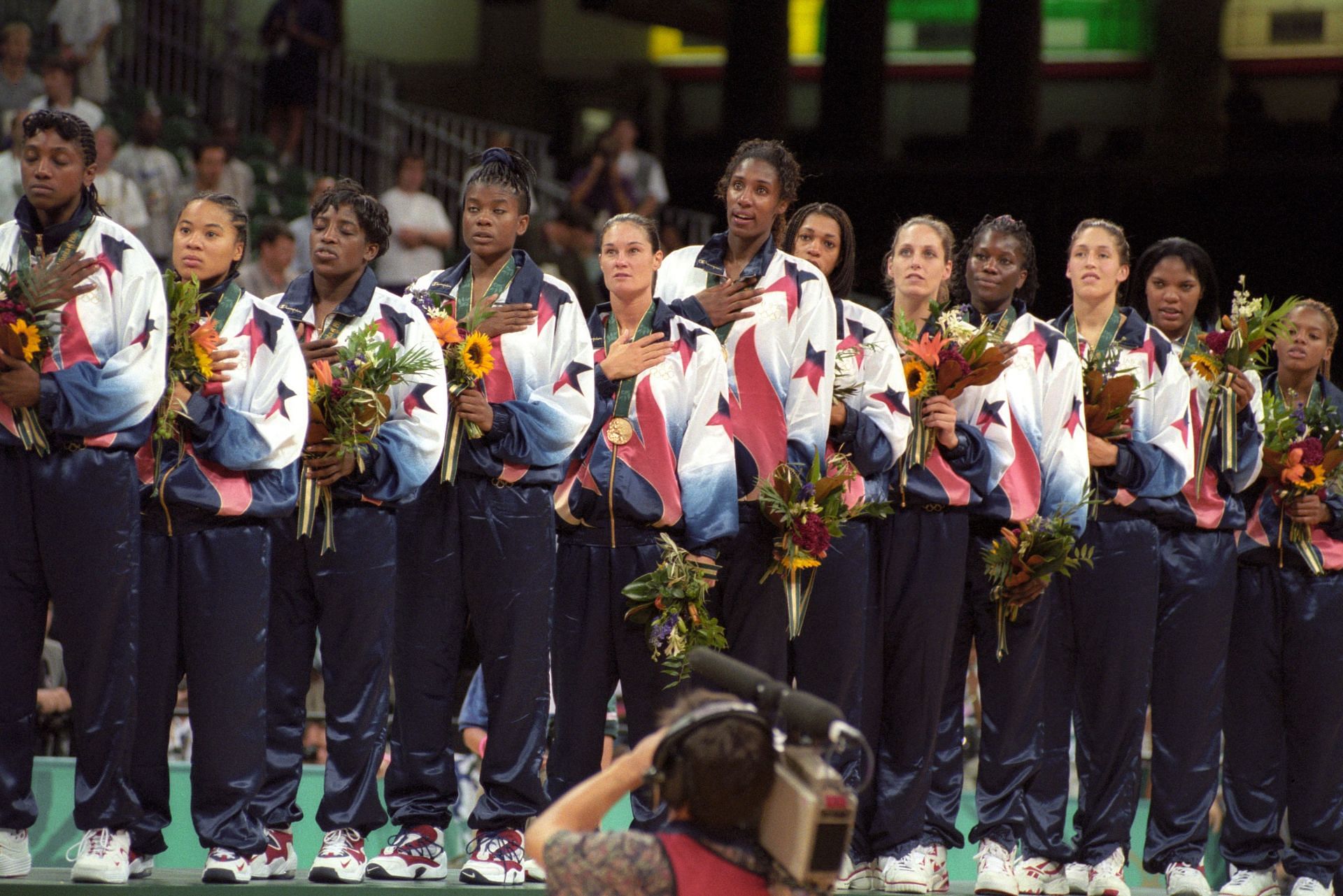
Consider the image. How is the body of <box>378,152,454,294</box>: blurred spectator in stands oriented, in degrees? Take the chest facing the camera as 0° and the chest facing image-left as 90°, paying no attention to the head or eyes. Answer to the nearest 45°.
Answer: approximately 0°

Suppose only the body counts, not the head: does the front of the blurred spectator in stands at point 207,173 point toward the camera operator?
yes

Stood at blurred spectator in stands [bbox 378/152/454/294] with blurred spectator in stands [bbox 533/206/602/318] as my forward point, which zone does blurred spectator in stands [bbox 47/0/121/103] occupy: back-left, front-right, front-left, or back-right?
back-left

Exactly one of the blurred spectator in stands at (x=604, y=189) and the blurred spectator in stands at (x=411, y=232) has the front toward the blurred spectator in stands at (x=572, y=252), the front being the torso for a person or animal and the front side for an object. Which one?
the blurred spectator in stands at (x=604, y=189)

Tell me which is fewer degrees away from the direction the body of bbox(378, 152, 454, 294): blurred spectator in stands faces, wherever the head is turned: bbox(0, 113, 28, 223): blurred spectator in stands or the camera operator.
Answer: the camera operator

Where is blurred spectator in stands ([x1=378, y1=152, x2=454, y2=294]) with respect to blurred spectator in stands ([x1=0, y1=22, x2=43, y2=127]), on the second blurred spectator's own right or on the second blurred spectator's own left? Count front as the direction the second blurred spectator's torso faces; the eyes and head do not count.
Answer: on the second blurred spectator's own left
